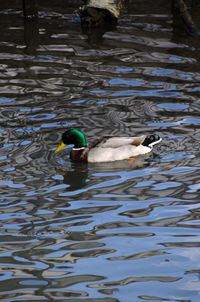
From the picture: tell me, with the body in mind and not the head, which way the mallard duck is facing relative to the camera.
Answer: to the viewer's left

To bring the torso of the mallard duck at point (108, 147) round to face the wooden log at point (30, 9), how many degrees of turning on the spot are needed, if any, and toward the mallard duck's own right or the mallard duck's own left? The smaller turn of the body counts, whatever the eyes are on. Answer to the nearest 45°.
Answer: approximately 90° to the mallard duck's own right
